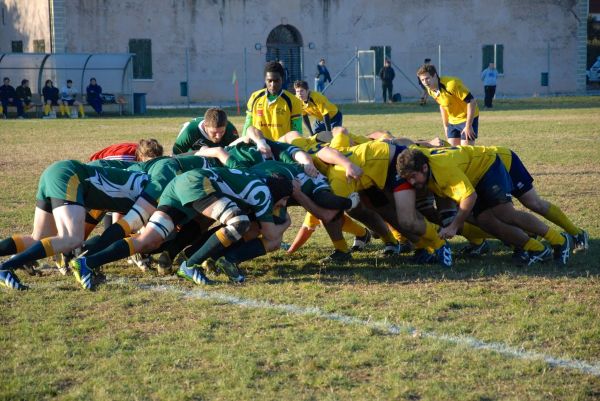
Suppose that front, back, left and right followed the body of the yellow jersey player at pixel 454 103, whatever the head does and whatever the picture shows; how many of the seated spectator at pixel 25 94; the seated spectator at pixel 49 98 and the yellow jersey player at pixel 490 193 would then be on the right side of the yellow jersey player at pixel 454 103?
2

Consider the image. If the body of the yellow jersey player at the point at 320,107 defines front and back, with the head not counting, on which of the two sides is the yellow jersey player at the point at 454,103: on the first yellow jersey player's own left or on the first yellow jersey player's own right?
on the first yellow jersey player's own left

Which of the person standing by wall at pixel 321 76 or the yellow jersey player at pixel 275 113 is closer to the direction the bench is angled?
the yellow jersey player

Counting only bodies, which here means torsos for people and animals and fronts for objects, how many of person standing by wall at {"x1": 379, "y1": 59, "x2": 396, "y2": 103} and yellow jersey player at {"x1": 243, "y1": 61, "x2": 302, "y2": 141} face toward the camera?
2

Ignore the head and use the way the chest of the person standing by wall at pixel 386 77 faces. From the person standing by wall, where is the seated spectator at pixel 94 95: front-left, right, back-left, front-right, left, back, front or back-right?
front-right

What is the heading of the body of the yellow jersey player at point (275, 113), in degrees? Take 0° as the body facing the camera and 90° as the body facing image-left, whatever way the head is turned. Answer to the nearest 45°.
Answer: approximately 0°

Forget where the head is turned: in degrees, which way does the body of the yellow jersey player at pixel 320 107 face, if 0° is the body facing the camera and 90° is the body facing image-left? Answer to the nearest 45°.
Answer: approximately 45°

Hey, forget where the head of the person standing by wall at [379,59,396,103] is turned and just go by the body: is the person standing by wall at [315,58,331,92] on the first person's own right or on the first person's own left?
on the first person's own right

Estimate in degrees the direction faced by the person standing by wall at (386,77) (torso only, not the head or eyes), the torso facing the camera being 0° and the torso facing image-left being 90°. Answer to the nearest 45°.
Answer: approximately 0°
